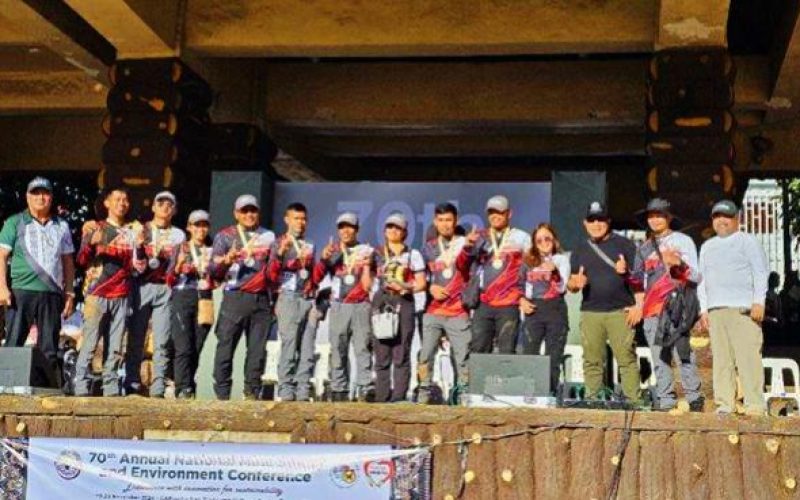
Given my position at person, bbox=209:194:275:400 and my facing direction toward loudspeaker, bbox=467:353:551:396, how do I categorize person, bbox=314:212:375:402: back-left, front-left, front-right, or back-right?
front-left

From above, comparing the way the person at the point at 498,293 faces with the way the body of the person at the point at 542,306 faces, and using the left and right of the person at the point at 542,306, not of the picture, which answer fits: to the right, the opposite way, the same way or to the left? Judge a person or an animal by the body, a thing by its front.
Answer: the same way

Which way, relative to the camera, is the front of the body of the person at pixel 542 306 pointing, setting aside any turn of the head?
toward the camera

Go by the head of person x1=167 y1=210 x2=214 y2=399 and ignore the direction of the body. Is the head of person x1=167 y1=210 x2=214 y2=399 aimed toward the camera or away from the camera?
toward the camera

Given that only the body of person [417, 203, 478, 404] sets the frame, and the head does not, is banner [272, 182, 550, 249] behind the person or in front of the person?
behind

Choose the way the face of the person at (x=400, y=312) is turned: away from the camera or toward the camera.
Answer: toward the camera

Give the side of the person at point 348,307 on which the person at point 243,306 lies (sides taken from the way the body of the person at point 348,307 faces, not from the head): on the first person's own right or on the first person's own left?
on the first person's own right

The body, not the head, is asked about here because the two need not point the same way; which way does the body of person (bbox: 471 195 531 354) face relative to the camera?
toward the camera

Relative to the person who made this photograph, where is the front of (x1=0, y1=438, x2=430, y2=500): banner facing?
facing the viewer

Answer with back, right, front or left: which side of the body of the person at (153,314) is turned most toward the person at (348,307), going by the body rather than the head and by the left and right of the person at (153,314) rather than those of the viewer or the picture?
left

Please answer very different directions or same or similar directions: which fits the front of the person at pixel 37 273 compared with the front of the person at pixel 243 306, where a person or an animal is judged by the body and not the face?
same or similar directions

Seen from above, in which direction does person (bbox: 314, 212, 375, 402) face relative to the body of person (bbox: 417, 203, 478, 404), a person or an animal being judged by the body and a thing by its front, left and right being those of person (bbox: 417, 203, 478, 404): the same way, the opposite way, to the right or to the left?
the same way

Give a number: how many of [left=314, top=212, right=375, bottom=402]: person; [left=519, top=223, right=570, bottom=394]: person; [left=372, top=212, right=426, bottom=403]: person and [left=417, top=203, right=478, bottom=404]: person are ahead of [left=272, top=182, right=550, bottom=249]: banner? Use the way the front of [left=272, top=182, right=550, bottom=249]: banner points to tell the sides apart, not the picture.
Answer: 4

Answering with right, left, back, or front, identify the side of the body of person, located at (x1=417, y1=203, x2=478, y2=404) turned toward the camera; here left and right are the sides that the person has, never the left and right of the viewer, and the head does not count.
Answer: front

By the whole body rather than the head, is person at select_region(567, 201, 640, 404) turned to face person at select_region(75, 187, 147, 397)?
no

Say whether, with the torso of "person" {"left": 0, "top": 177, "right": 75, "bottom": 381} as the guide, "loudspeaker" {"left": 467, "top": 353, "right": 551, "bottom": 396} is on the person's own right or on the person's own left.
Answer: on the person's own left

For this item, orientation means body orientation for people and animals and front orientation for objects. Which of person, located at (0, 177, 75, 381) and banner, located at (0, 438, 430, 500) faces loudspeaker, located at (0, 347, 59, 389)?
the person

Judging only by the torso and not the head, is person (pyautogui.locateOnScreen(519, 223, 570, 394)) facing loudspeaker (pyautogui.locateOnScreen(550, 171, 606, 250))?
no

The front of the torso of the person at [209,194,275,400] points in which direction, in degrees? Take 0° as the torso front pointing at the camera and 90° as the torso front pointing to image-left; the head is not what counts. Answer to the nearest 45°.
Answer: approximately 0°

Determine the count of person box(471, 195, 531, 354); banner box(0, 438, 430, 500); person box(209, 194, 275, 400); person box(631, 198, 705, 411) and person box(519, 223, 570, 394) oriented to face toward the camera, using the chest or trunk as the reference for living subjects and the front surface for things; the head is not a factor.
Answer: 5

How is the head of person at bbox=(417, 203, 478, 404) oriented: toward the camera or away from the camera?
toward the camera

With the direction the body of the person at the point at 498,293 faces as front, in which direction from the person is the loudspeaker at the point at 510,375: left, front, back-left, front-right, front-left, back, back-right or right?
front
